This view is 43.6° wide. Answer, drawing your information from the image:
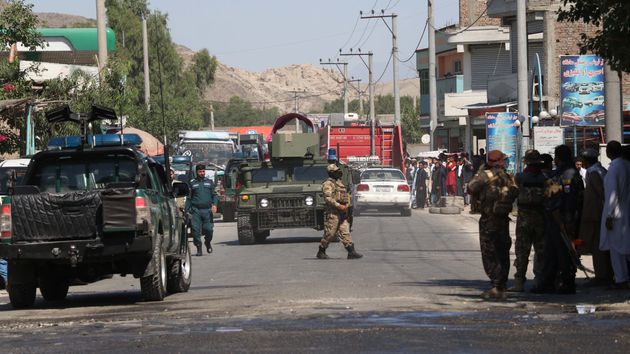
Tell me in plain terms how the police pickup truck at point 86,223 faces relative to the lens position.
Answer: facing away from the viewer

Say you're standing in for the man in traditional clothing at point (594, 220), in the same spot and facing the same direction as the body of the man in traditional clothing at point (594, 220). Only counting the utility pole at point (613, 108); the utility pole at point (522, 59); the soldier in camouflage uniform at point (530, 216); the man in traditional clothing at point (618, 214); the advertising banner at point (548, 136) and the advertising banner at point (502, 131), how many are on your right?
4

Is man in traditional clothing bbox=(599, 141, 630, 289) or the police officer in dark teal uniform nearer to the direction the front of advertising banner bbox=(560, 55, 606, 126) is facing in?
the man in traditional clothing

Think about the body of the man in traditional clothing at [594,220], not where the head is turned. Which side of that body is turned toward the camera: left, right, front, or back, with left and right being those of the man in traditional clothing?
left

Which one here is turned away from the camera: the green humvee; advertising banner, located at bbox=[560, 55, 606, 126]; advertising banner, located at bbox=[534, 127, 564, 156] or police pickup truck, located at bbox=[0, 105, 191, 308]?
the police pickup truck
